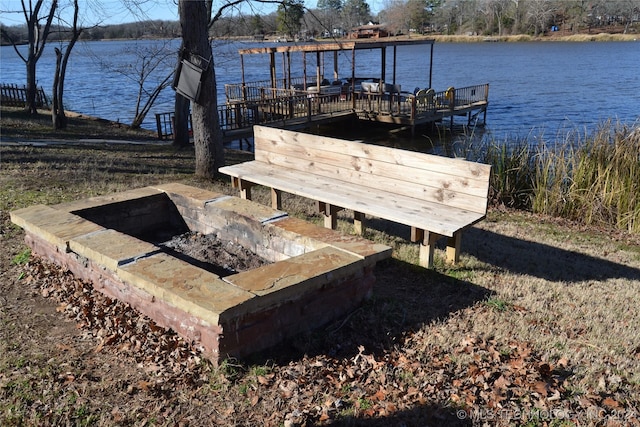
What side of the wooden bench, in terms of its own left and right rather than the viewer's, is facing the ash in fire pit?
front

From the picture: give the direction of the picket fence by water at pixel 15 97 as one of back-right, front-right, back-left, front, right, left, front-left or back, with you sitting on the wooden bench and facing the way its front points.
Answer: right

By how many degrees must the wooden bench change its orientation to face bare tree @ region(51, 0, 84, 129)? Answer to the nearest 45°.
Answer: approximately 90° to its right

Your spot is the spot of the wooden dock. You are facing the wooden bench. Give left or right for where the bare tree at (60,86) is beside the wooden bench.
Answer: right

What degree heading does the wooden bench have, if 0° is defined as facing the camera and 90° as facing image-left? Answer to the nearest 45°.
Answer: approximately 45°

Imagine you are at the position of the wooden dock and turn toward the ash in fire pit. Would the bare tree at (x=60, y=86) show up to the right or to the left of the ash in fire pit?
right

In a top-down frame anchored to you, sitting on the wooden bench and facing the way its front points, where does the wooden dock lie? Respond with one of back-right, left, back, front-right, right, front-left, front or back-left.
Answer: back-right

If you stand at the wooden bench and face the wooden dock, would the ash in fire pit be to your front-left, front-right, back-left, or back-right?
back-left
